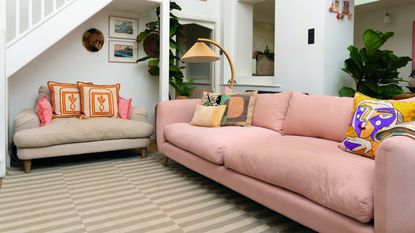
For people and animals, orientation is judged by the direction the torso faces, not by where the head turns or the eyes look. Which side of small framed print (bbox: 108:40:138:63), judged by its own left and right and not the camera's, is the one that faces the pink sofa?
front

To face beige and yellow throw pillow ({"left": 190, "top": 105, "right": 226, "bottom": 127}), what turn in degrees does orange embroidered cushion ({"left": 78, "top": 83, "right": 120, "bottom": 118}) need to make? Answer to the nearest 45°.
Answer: approximately 45° to its left

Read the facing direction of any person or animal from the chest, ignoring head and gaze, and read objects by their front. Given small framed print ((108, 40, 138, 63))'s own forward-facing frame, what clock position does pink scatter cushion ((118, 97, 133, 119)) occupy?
The pink scatter cushion is roughly at 12 o'clock from the small framed print.

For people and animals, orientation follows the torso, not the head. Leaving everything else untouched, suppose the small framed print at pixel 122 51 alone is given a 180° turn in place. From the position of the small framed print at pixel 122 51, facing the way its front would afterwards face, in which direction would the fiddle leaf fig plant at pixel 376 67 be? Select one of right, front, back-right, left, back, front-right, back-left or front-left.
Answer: back-right

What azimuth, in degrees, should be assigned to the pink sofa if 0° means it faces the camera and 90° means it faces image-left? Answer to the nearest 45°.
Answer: approximately 45°

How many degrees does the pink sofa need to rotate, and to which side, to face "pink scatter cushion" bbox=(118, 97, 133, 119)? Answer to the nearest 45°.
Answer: approximately 90° to its right

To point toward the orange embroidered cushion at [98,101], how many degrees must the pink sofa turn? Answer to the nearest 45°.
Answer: approximately 90° to its right

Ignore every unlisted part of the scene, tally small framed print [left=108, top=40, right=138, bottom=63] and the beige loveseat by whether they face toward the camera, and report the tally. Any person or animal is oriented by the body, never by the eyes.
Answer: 2

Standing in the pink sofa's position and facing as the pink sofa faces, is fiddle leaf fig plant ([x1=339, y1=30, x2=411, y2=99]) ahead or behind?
behind

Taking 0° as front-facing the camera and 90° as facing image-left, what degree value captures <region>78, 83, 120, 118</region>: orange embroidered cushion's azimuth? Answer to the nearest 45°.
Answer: approximately 0°
